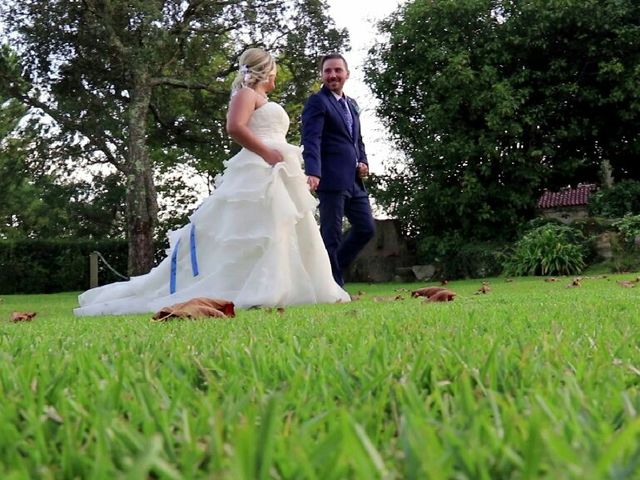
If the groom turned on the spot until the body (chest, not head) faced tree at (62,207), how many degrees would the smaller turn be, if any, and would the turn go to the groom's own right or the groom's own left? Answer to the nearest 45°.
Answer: approximately 180°

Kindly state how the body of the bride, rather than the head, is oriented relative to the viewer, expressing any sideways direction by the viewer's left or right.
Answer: facing to the right of the viewer

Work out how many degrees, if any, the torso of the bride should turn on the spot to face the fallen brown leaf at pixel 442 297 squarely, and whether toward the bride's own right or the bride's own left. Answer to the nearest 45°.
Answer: approximately 45° to the bride's own right

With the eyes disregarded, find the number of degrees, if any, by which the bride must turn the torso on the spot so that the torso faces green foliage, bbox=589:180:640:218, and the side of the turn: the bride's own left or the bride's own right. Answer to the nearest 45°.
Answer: approximately 45° to the bride's own left

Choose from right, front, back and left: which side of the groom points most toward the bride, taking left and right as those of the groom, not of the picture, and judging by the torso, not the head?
right

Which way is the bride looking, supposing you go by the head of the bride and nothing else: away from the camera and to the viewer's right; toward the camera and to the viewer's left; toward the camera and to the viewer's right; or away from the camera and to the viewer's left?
away from the camera and to the viewer's right

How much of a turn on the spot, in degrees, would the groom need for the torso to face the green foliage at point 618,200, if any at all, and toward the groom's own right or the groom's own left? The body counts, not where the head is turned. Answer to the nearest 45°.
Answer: approximately 90° to the groom's own left

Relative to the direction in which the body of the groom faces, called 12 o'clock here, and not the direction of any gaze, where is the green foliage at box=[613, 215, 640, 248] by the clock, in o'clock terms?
The green foliage is roughly at 9 o'clock from the groom.

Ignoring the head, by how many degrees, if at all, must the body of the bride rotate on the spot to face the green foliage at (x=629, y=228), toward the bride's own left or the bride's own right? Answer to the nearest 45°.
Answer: approximately 45° to the bride's own left

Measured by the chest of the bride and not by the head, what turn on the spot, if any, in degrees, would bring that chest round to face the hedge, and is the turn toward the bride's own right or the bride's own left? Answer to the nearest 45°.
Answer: approximately 90° to the bride's own left

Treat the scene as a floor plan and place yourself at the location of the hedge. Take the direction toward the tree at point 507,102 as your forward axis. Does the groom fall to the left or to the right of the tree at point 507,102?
right

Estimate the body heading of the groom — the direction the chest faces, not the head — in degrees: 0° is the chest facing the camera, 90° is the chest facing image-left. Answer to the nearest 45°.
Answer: approximately 315°

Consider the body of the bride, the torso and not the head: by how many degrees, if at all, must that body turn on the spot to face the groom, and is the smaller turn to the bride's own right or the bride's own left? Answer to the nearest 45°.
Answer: approximately 45° to the bride's own left
